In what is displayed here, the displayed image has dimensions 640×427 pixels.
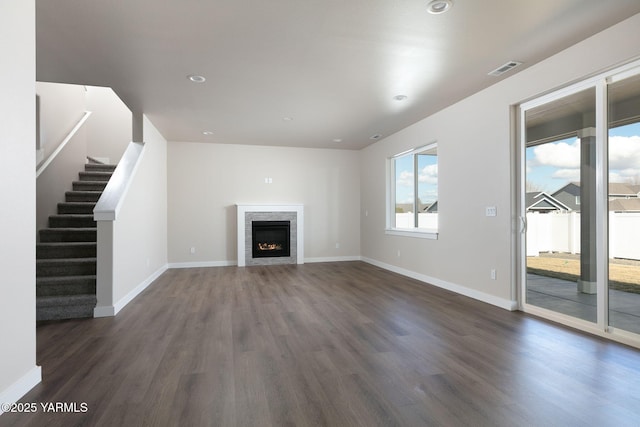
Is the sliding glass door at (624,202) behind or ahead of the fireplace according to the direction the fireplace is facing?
ahead

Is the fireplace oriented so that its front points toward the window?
no

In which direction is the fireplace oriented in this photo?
toward the camera

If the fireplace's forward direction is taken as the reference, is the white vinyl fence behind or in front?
in front

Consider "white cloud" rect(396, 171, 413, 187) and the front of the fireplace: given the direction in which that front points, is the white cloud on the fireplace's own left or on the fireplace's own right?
on the fireplace's own left

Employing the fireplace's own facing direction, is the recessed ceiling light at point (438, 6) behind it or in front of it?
in front

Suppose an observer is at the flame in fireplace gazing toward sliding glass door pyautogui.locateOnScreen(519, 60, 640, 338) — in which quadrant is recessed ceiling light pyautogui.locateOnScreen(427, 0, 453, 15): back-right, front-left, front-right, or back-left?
front-right

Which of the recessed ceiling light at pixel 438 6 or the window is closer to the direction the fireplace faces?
the recessed ceiling light

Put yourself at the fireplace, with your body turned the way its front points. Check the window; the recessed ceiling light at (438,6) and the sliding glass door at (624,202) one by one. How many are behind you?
0

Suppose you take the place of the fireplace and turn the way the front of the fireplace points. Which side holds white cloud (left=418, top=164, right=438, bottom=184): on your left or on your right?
on your left
